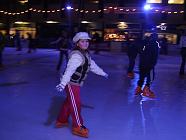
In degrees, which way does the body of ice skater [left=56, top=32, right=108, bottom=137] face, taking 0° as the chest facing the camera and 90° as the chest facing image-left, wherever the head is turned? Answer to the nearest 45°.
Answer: approximately 315°

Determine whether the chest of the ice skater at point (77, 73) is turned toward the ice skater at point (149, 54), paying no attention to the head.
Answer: no
